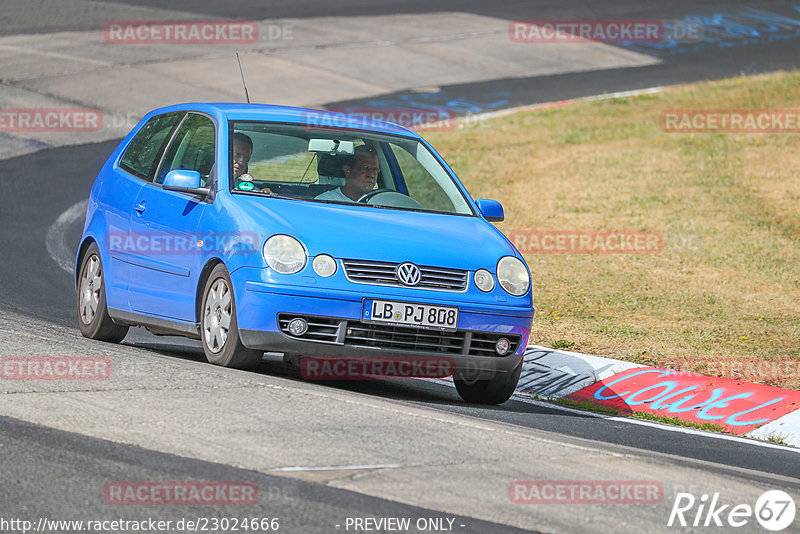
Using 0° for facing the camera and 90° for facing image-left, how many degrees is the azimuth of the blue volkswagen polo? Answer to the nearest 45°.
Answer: approximately 315°

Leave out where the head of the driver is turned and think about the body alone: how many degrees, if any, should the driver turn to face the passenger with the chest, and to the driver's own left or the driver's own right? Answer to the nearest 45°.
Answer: approximately 135° to the driver's own right

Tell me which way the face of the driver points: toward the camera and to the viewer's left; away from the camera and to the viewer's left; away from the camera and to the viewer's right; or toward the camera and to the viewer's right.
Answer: toward the camera and to the viewer's right

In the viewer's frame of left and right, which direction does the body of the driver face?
facing the viewer and to the right of the viewer
